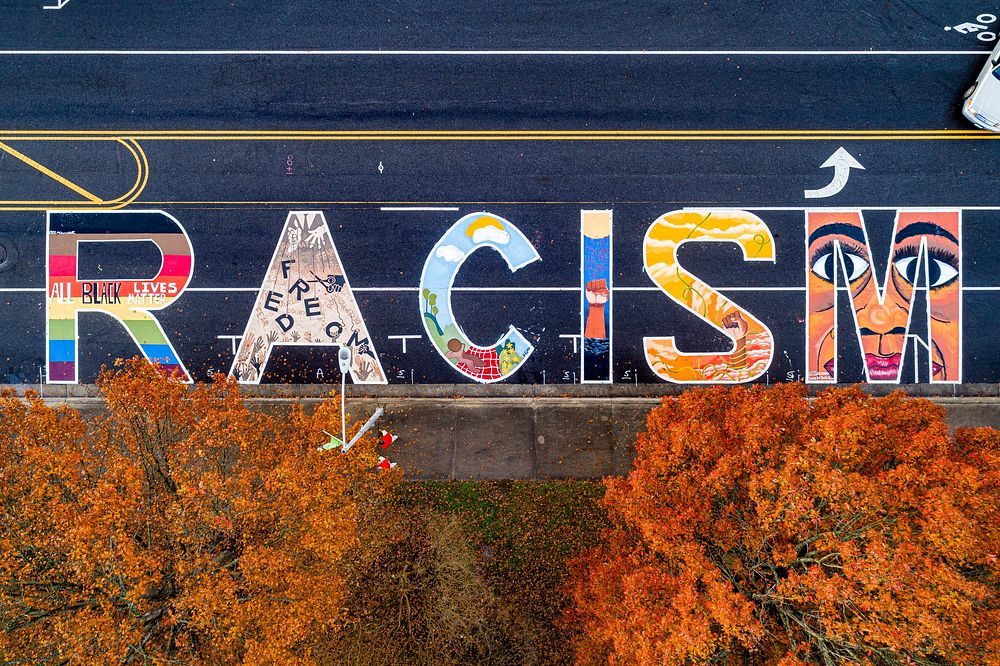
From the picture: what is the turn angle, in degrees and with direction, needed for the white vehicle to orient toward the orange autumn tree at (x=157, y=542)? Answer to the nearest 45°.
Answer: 0° — it already faces it

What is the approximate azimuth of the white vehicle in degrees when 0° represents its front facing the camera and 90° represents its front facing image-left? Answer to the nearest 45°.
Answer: approximately 45°

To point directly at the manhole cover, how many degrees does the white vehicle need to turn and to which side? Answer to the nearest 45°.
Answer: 0° — it already faces it
